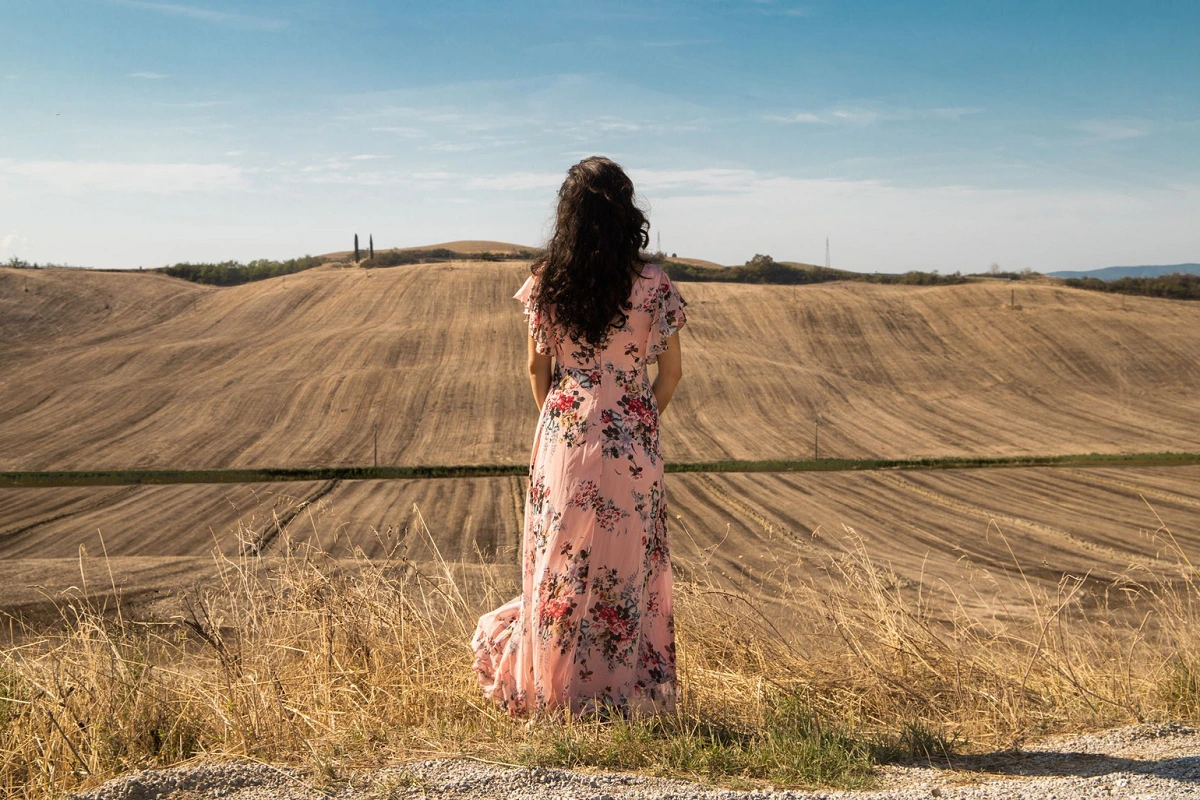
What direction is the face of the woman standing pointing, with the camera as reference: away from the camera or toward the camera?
away from the camera

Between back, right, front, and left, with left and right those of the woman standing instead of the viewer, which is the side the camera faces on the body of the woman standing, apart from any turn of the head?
back
